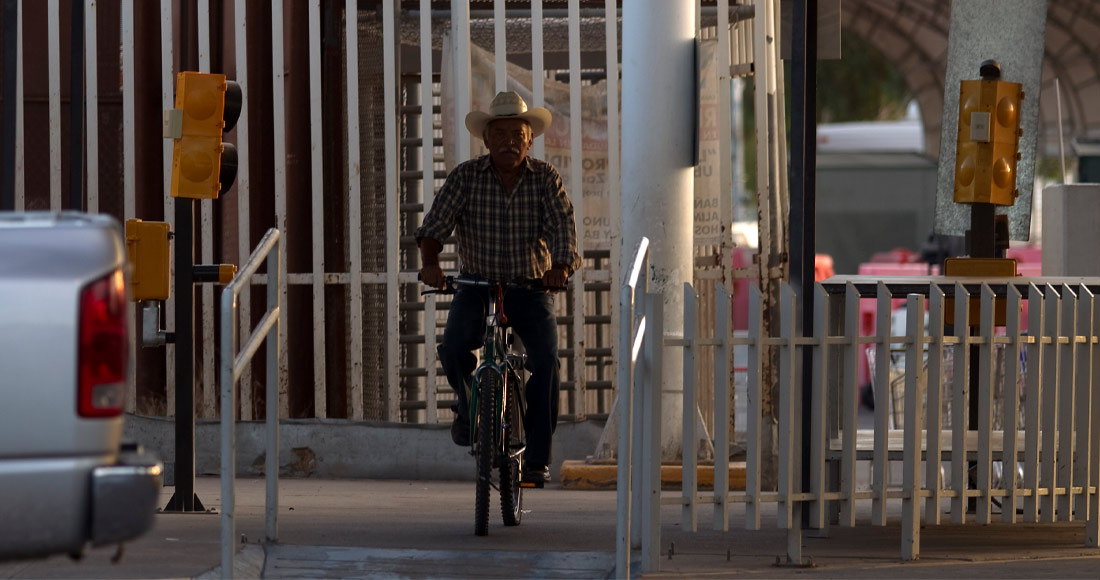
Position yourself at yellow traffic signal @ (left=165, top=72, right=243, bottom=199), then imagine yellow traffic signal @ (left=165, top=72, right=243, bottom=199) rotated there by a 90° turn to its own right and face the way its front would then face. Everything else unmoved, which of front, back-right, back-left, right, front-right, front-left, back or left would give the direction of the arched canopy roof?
left

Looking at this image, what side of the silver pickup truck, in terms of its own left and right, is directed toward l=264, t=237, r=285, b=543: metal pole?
right

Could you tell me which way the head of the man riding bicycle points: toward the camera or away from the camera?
toward the camera

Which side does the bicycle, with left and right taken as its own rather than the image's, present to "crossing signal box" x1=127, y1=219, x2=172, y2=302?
right

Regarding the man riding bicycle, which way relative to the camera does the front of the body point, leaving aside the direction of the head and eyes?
toward the camera

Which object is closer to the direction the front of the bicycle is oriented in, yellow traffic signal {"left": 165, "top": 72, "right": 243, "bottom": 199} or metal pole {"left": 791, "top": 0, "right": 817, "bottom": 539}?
the metal pole

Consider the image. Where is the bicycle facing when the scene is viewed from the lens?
facing the viewer

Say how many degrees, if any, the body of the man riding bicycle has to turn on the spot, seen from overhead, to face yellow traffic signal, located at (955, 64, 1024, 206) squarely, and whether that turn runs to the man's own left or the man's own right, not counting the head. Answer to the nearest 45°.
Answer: approximately 90° to the man's own left

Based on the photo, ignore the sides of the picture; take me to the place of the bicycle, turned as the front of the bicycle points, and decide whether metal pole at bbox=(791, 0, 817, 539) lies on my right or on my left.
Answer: on my left

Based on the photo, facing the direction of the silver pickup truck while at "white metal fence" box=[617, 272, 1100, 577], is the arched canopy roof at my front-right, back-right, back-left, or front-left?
back-right
